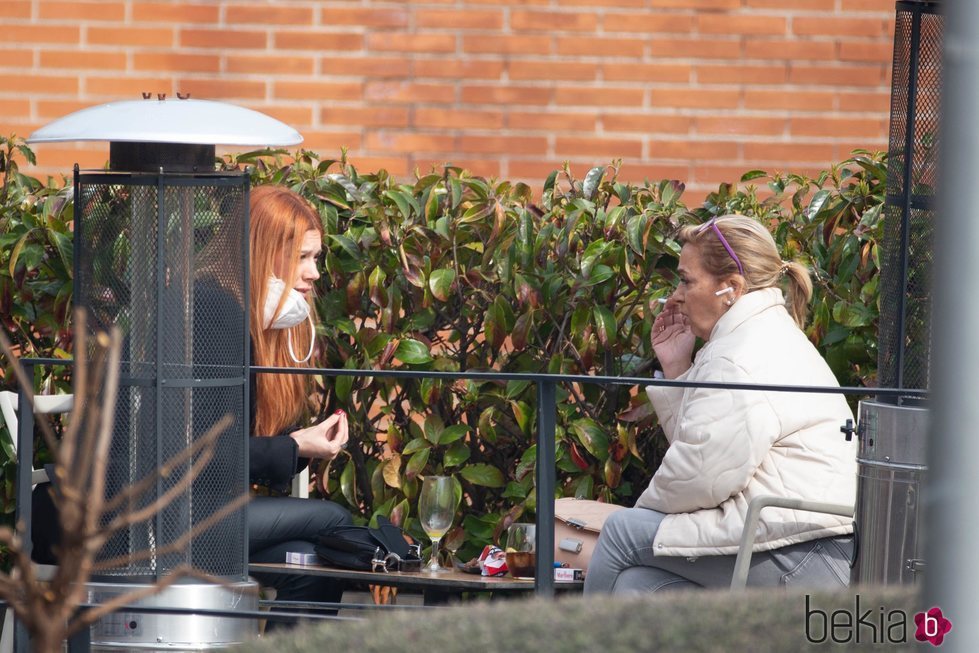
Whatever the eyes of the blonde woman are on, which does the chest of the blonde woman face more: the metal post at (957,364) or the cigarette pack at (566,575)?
the cigarette pack

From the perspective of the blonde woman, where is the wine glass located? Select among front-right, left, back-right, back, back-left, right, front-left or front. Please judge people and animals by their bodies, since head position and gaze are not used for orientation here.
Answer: front

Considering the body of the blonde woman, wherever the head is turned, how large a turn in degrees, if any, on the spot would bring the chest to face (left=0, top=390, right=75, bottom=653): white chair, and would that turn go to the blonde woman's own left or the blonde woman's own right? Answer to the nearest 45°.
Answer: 0° — they already face it

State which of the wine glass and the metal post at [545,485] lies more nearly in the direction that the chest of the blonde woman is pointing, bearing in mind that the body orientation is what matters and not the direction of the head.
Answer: the wine glass

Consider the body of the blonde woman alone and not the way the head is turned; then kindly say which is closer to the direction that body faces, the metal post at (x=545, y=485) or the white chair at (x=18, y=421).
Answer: the white chair

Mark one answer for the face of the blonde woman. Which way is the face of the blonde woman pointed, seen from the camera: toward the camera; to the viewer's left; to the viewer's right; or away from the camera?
to the viewer's left

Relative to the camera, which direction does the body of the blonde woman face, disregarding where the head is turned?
to the viewer's left

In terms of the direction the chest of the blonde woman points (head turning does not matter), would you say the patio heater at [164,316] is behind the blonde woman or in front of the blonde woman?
in front

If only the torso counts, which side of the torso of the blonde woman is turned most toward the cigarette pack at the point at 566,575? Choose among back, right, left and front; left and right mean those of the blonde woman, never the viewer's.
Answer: front

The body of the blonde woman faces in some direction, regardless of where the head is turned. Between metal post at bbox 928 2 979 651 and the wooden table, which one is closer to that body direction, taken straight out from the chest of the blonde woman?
the wooden table
